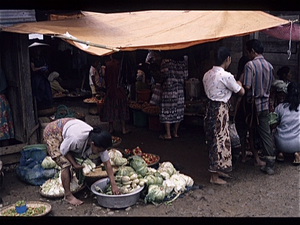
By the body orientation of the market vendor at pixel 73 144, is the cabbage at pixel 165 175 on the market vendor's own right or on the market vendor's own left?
on the market vendor's own left

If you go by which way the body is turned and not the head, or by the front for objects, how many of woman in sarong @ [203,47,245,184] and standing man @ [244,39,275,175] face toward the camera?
0

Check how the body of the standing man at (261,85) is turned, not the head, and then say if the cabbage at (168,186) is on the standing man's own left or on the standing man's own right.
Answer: on the standing man's own left

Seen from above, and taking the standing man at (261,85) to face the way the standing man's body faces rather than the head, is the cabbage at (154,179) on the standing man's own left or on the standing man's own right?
on the standing man's own left

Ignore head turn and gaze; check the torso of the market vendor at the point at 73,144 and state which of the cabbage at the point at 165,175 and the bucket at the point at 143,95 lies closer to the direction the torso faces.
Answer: the cabbage
